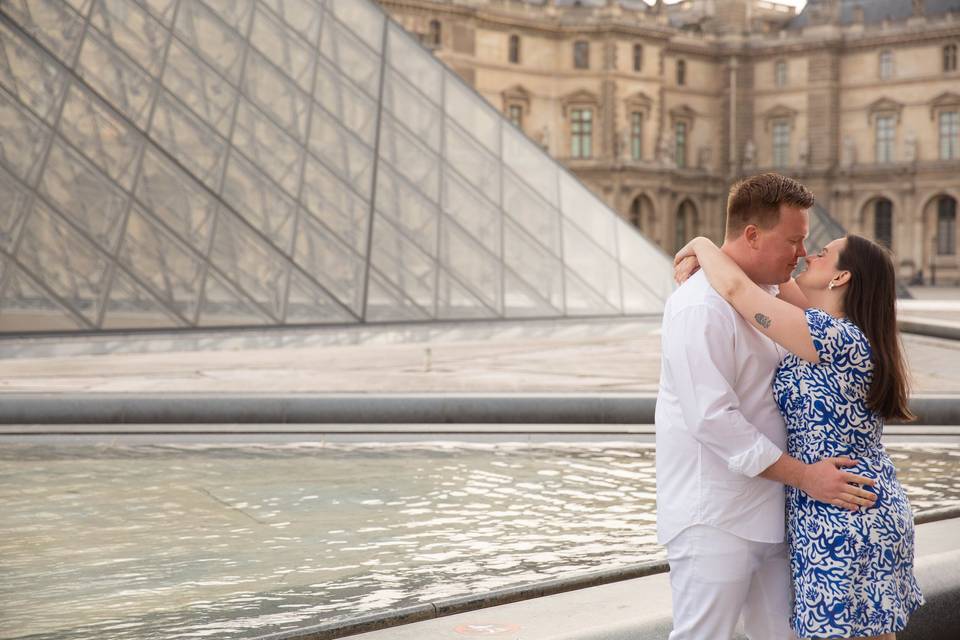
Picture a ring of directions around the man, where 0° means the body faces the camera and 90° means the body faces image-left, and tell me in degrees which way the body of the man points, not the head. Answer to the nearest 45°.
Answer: approximately 270°

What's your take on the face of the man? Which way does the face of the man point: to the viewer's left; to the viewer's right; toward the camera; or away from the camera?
to the viewer's right

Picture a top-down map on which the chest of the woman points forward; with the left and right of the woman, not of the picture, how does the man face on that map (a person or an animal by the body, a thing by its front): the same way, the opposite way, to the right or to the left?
the opposite way

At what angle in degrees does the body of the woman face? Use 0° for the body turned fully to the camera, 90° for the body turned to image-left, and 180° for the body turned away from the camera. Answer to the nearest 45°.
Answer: approximately 90°

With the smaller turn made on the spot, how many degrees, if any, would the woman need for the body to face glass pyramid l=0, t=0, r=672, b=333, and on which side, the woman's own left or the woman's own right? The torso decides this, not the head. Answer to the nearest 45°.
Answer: approximately 45° to the woman's own right

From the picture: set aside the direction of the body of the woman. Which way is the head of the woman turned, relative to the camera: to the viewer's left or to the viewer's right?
to the viewer's left
